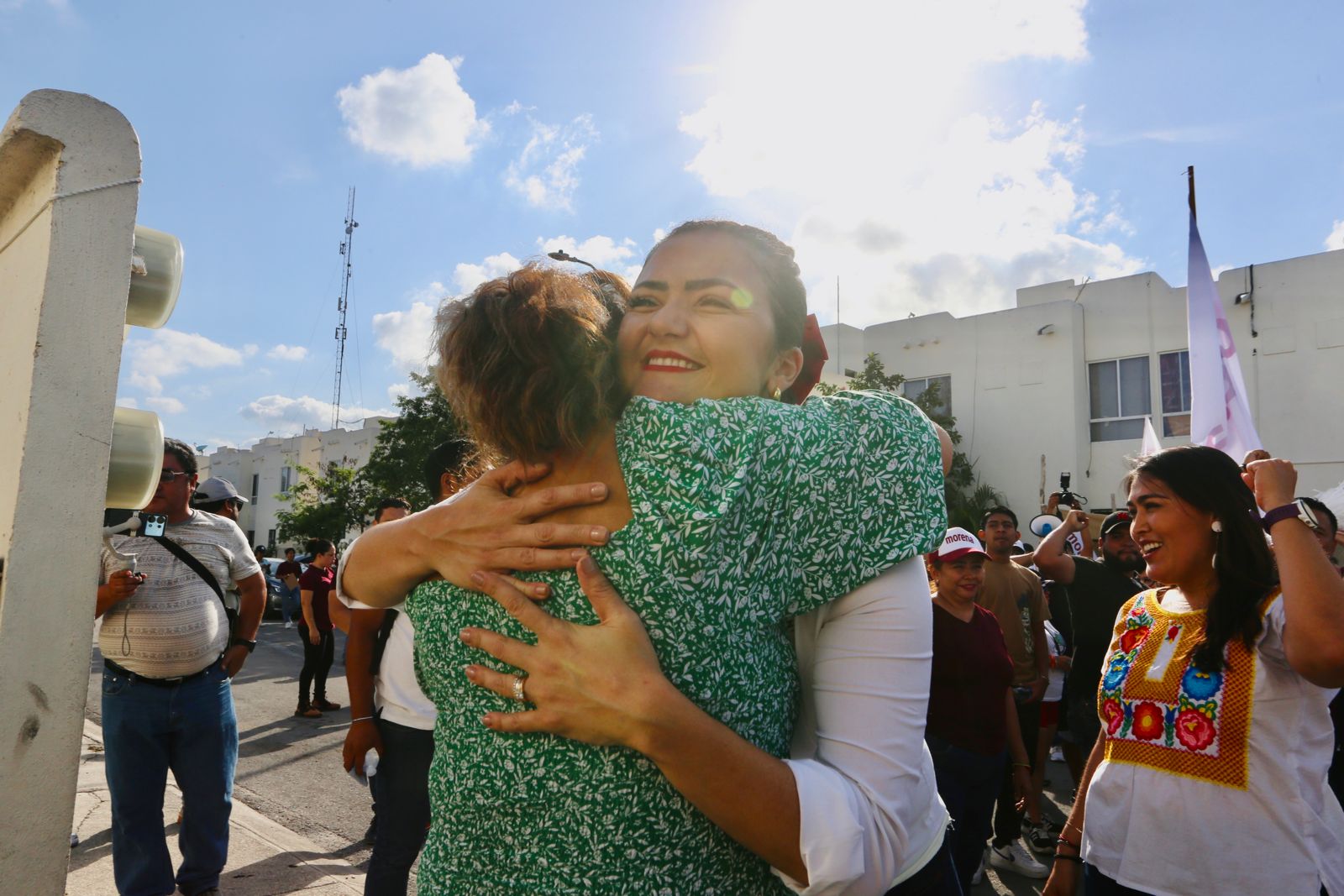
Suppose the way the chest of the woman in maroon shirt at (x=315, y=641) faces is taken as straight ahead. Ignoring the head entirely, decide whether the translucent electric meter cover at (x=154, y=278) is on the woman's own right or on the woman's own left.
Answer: on the woman's own right

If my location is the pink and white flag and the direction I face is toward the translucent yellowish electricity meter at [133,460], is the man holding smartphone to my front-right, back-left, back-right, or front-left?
front-right

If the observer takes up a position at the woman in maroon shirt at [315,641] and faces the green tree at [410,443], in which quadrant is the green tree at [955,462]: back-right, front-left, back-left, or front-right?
front-right

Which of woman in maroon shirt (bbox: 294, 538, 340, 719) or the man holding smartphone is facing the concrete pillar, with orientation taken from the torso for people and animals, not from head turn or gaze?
the man holding smartphone

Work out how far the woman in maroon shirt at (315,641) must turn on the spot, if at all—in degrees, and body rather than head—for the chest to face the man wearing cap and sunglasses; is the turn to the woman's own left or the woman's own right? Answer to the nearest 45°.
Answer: approximately 90° to the woman's own right

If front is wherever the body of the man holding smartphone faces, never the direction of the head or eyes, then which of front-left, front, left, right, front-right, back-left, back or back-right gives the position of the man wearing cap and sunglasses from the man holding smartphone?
back

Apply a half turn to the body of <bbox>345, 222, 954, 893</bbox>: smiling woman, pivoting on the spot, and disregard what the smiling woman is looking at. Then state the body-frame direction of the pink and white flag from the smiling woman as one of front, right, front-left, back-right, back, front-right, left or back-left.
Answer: front

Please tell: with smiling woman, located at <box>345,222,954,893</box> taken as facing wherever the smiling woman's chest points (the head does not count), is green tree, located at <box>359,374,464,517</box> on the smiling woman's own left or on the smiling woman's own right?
on the smiling woman's own right

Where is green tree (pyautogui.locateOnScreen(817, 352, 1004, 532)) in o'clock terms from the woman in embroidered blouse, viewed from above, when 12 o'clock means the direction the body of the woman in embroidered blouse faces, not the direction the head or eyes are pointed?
The green tree is roughly at 4 o'clock from the woman in embroidered blouse.

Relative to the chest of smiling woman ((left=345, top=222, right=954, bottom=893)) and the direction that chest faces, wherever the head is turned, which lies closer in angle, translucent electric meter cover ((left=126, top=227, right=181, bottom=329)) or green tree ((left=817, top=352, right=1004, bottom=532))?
the translucent electric meter cover

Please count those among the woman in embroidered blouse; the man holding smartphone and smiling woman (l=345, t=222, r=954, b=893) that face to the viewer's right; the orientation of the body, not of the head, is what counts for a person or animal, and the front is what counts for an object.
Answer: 0

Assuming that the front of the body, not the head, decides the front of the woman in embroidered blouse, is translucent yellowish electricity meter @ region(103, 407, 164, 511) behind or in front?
in front

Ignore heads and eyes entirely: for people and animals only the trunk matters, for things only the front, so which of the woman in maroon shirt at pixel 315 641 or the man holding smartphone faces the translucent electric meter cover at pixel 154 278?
the man holding smartphone

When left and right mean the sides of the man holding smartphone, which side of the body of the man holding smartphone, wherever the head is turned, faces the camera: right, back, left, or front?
front
